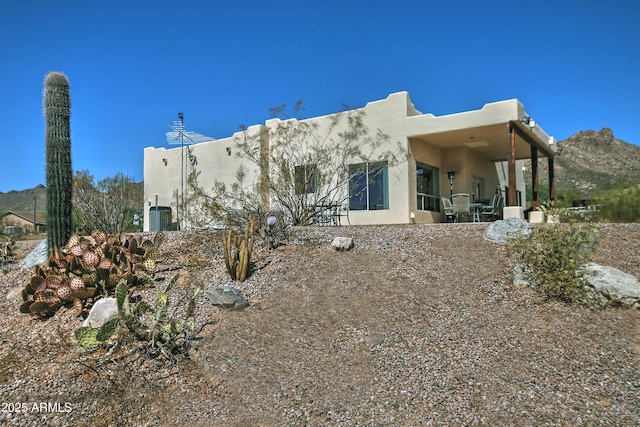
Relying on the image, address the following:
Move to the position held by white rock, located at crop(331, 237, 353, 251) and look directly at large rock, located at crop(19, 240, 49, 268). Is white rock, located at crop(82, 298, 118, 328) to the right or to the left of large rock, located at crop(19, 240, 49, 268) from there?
left

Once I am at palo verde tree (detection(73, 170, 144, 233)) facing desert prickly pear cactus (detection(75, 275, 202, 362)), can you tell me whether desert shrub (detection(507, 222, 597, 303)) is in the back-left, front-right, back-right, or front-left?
front-left

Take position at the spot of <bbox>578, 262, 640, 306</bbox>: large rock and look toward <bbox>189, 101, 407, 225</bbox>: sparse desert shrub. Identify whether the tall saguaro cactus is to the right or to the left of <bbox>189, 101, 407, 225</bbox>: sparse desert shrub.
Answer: left
